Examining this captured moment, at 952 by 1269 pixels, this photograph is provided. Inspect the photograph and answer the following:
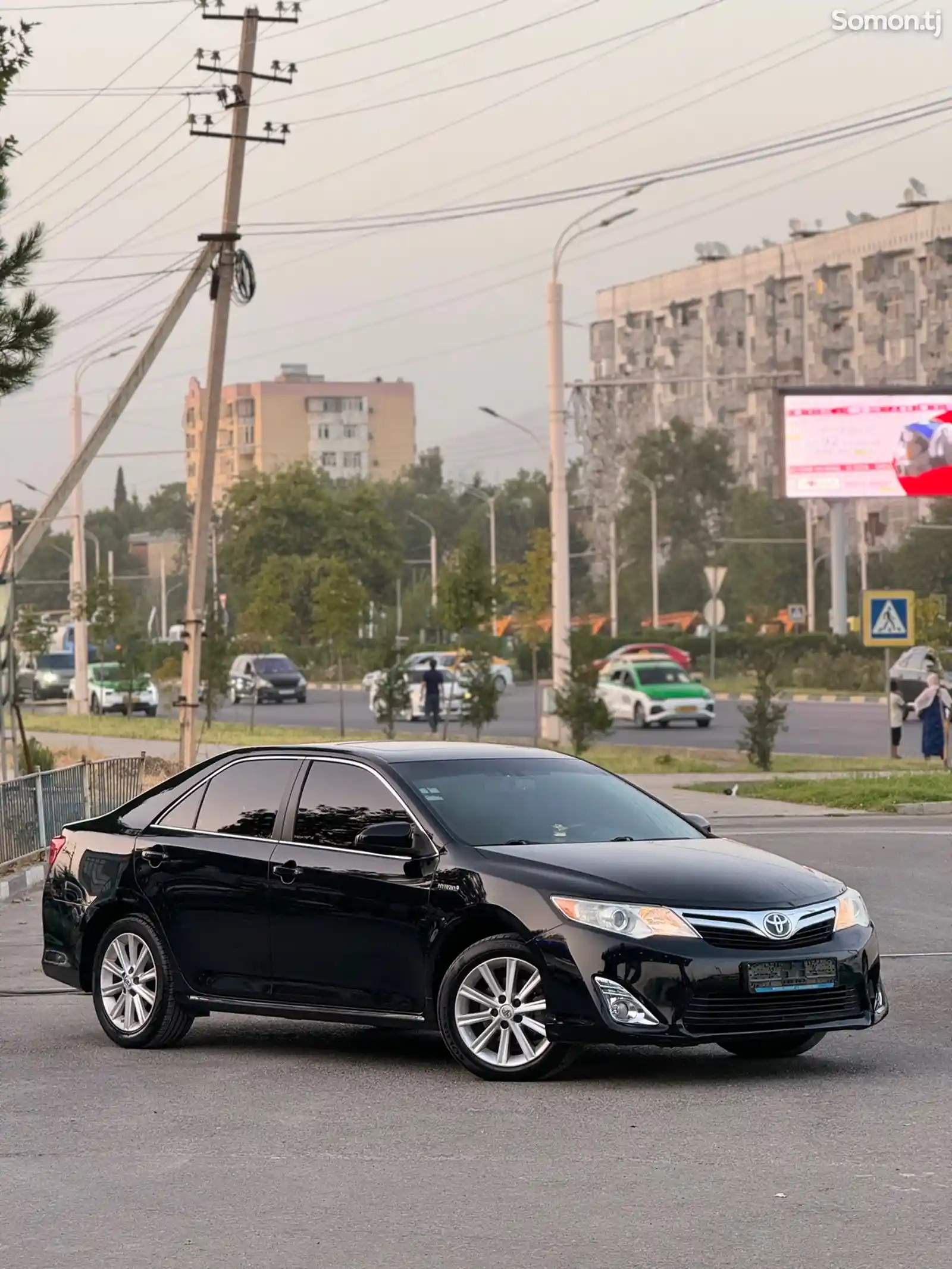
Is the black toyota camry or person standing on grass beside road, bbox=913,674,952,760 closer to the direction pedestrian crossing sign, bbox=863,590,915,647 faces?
the black toyota camry

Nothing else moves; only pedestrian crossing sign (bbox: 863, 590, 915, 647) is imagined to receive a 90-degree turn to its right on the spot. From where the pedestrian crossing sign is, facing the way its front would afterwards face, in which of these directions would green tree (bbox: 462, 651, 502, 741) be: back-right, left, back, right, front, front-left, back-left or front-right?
front-right

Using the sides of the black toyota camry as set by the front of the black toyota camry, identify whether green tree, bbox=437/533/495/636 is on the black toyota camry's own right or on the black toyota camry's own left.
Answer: on the black toyota camry's own left

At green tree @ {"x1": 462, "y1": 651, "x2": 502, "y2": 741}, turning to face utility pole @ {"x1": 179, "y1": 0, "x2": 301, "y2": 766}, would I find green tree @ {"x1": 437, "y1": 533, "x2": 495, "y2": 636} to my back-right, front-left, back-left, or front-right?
back-right

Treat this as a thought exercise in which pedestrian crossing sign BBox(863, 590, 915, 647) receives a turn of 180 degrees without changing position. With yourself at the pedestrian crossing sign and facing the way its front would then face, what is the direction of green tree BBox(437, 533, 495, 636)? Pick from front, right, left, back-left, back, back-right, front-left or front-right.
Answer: front-left

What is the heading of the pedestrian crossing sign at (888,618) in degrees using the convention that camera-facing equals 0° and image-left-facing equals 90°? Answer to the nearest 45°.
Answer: approximately 0°

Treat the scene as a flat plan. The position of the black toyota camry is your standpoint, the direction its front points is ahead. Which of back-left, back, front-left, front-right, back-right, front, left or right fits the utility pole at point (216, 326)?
back-left

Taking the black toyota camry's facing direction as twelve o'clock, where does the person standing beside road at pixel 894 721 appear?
The person standing beside road is roughly at 8 o'clock from the black toyota camry.

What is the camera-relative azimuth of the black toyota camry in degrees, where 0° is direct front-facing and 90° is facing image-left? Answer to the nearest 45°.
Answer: approximately 315°

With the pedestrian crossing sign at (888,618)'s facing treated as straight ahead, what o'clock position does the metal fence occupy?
The metal fence is roughly at 1 o'clock from the pedestrian crossing sign.

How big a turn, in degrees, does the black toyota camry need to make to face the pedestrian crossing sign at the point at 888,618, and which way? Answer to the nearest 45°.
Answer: approximately 135° to its left
